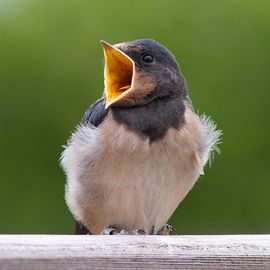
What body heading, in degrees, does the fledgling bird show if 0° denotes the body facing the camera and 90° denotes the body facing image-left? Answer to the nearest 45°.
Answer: approximately 0°
